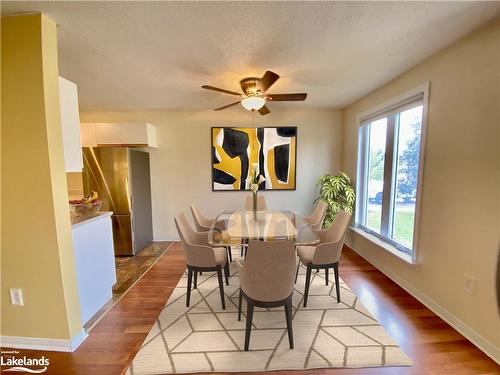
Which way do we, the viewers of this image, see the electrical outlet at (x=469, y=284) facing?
facing the viewer and to the left of the viewer

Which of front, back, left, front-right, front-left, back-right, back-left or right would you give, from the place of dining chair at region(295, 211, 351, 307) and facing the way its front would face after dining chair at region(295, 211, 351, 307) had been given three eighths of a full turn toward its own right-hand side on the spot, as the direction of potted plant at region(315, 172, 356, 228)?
front-left

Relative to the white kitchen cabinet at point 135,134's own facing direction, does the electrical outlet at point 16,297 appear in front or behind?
in front

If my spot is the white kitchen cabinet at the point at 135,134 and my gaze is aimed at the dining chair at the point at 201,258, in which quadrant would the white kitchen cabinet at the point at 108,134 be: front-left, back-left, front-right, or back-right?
back-right

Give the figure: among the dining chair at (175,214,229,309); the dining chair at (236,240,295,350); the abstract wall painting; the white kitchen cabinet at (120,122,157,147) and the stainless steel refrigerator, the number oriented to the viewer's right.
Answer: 1

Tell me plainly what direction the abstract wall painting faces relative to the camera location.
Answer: facing the viewer

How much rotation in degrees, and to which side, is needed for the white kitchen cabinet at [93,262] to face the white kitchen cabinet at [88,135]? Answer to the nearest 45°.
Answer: approximately 45° to its left

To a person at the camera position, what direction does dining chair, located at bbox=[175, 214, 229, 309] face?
facing to the right of the viewer

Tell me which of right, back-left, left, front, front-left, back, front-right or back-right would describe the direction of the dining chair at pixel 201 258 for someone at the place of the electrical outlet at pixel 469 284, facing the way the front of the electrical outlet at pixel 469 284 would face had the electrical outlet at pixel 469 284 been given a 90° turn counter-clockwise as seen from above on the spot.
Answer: right

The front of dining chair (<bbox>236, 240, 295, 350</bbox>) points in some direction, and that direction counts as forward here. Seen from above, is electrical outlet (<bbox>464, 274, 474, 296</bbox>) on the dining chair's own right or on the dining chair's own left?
on the dining chair's own right

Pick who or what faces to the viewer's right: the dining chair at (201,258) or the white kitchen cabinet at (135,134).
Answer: the dining chair

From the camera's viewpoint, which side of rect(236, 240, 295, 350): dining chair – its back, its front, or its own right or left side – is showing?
back

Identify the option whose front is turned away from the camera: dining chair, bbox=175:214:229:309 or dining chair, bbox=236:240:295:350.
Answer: dining chair, bbox=236:240:295:350

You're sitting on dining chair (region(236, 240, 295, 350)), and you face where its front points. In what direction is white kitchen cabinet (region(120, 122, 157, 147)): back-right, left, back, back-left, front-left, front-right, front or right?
front-left
